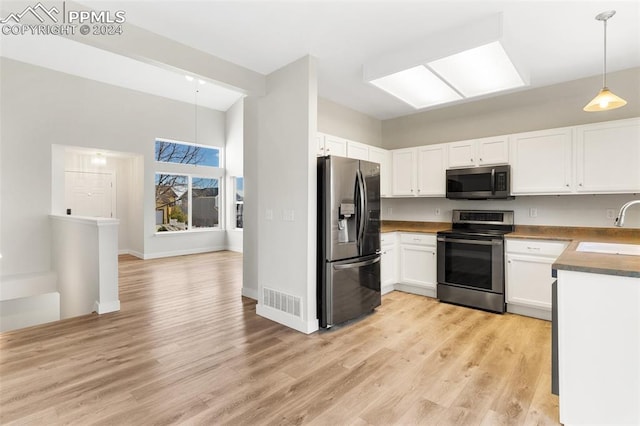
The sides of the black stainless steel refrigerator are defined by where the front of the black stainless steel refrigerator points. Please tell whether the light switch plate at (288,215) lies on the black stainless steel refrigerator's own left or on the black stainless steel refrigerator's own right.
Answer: on the black stainless steel refrigerator's own right

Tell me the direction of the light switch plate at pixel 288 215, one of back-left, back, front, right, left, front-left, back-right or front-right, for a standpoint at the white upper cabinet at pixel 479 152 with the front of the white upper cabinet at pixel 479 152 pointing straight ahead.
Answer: front-right

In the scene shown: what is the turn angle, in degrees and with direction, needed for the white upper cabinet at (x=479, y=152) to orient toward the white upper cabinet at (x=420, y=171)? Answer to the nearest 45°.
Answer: approximately 90° to its right

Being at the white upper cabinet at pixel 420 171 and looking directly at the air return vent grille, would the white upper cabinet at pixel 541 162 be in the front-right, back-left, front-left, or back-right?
back-left

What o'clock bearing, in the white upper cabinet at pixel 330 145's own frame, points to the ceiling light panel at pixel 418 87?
The ceiling light panel is roughly at 11 o'clock from the white upper cabinet.

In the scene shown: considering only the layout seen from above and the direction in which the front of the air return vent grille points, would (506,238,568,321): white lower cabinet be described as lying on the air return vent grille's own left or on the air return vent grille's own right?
on the air return vent grille's own left

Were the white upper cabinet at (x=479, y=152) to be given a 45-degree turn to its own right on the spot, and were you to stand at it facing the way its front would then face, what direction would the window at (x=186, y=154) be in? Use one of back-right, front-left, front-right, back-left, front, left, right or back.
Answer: front-right

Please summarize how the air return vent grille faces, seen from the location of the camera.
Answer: facing the viewer and to the left of the viewer

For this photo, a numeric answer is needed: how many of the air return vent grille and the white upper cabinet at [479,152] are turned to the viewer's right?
0

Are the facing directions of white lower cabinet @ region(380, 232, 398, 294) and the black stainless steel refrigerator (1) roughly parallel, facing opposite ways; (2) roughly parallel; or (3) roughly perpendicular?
roughly parallel

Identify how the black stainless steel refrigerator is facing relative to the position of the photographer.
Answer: facing the viewer and to the right of the viewer

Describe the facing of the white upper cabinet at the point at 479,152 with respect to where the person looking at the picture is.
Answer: facing the viewer

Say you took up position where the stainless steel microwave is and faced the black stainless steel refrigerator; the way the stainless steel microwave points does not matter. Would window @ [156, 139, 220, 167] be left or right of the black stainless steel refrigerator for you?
right

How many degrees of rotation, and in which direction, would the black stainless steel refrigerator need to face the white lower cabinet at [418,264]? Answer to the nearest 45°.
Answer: approximately 90° to its left
